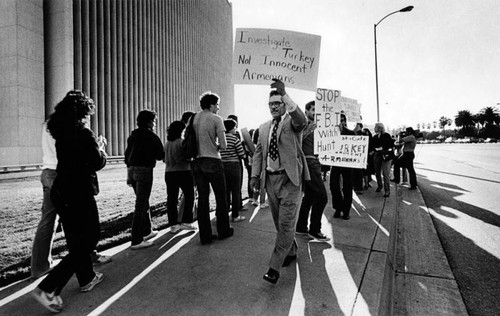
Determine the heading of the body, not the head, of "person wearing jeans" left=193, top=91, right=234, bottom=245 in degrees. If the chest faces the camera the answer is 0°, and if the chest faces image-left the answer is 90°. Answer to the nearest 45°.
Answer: approximately 225°

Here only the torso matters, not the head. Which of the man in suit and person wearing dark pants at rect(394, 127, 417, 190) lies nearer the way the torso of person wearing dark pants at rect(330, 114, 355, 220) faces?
the man in suit

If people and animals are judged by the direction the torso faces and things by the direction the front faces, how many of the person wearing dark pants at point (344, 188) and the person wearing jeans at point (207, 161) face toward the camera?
1

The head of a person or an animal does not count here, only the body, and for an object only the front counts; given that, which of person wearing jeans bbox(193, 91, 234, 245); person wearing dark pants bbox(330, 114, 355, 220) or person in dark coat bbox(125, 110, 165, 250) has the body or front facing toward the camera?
person wearing dark pants bbox(330, 114, 355, 220)

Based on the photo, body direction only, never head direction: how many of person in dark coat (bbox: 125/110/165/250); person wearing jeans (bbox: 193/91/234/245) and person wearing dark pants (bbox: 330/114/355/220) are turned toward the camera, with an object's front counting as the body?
1

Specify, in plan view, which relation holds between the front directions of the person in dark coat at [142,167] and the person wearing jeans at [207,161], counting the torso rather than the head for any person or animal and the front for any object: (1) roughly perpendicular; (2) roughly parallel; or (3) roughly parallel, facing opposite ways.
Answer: roughly parallel

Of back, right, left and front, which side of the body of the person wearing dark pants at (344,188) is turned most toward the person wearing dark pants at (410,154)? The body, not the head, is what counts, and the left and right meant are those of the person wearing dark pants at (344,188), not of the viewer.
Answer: back

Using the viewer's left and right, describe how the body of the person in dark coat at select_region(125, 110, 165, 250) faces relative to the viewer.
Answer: facing away from the viewer and to the right of the viewer

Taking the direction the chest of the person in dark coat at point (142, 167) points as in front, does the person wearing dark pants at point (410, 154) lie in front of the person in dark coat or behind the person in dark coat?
in front

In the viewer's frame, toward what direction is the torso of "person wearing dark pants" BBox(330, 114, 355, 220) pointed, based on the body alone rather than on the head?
toward the camera
